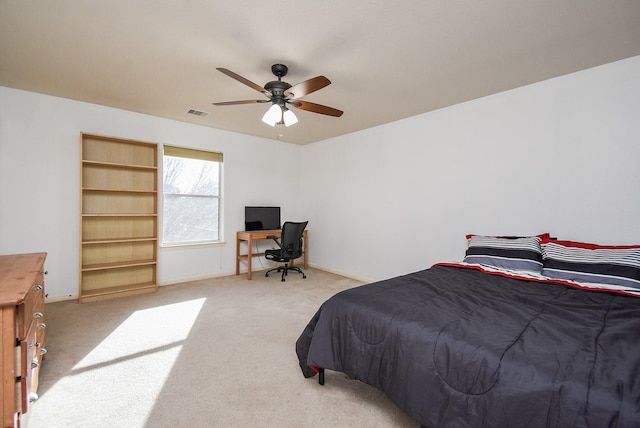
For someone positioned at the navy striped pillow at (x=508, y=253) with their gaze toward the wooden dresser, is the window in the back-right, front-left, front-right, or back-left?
front-right

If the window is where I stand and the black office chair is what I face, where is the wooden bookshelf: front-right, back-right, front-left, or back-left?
back-right

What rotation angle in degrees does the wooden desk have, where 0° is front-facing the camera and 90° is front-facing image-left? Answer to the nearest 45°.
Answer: approximately 315°

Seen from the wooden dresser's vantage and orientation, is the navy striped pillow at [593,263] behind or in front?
in front

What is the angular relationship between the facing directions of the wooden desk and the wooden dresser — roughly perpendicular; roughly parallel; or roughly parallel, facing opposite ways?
roughly perpendicular

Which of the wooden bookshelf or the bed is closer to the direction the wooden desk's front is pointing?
the bed

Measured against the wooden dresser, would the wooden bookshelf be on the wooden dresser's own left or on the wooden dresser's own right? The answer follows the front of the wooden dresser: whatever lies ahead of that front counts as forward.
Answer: on the wooden dresser's own left

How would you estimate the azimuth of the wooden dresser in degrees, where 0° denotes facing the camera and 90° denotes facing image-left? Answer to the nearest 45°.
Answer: approximately 270°

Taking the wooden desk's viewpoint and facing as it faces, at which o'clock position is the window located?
The window is roughly at 4 o'clock from the wooden desk.

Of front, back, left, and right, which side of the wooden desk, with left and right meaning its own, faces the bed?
front

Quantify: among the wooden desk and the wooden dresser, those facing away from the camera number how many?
0

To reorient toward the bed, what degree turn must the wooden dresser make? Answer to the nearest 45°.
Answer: approximately 45° to its right

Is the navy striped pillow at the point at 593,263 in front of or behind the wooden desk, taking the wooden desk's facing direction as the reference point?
in front

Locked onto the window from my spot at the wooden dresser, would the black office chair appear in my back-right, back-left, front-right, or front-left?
front-right

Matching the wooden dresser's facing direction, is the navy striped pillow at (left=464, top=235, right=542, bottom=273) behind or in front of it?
in front
